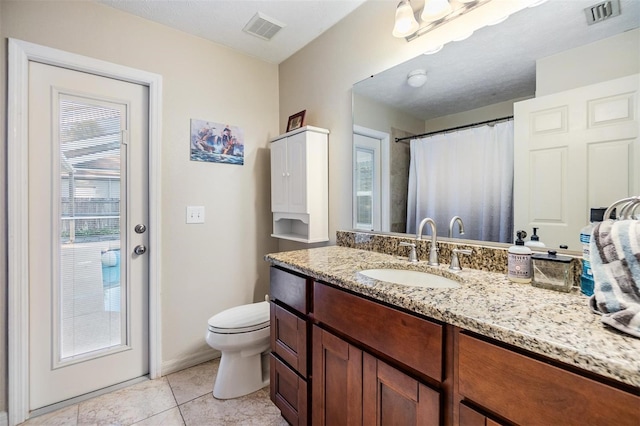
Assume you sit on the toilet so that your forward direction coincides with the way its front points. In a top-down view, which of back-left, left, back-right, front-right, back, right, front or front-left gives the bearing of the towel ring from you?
left

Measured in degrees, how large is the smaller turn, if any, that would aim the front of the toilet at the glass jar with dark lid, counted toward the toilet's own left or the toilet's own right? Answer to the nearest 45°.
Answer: approximately 90° to the toilet's own left

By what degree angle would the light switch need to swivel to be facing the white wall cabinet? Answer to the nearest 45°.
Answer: approximately 45° to its left

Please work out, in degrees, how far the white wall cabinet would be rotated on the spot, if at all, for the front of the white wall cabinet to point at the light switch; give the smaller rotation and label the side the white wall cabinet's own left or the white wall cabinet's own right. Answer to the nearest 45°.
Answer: approximately 45° to the white wall cabinet's own right

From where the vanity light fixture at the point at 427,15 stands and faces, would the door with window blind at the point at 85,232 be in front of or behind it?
in front

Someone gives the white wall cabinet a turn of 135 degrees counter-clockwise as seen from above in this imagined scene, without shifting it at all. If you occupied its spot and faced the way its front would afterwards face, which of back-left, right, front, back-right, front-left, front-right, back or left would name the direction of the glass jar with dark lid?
front-right

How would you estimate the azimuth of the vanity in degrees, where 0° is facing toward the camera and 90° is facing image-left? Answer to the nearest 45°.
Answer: approximately 45°

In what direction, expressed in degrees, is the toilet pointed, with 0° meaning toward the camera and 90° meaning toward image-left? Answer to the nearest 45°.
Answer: approximately 45°

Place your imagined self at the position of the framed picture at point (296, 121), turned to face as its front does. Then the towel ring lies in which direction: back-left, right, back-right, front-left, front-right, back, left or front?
left

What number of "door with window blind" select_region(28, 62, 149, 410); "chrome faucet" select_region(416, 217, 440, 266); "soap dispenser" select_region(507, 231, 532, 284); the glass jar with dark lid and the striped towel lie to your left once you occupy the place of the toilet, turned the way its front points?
4
